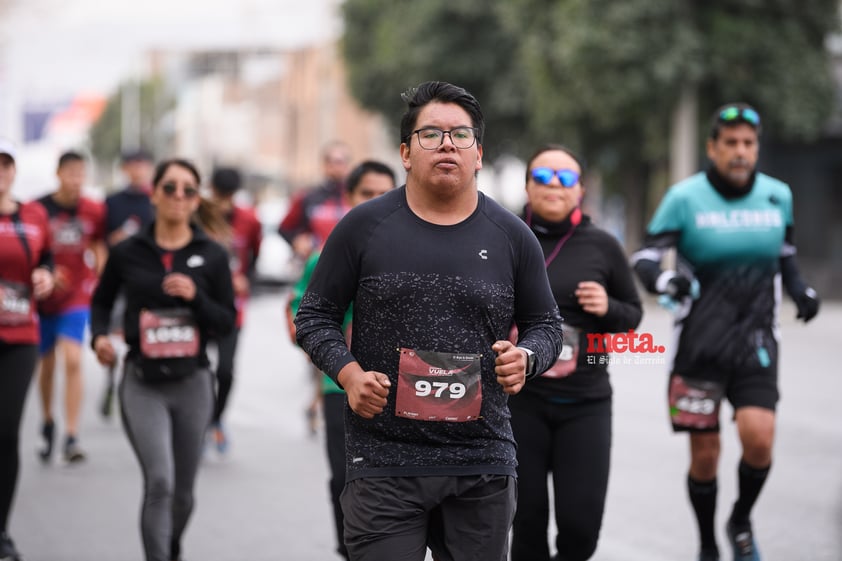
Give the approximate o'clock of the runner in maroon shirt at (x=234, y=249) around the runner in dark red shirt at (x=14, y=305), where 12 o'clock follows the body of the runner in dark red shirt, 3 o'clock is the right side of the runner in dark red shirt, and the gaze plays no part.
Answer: The runner in maroon shirt is roughly at 7 o'clock from the runner in dark red shirt.

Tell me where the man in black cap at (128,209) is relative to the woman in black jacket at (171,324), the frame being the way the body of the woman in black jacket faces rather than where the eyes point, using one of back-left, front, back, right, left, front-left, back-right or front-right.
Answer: back

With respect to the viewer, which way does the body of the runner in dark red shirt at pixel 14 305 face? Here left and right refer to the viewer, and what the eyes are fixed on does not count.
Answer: facing the viewer

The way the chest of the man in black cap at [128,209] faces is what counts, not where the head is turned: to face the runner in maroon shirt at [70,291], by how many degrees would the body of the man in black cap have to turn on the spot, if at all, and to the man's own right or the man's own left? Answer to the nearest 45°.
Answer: approximately 45° to the man's own right

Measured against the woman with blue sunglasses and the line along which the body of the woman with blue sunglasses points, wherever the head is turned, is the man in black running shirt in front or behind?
in front

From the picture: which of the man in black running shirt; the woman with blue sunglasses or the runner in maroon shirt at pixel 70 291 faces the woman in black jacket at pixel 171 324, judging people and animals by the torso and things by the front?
the runner in maroon shirt

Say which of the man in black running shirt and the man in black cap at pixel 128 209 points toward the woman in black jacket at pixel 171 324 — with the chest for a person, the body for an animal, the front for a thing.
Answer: the man in black cap

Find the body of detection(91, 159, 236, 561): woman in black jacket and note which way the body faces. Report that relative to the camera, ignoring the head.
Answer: toward the camera

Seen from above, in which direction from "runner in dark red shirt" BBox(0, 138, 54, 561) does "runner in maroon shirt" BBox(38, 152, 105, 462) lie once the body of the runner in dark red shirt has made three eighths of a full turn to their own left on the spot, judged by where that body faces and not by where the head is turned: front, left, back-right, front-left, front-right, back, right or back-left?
front-left

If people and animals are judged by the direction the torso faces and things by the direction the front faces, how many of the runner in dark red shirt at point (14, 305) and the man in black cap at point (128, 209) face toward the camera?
2

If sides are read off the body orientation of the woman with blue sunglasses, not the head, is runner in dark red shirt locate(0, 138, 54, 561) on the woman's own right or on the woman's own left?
on the woman's own right

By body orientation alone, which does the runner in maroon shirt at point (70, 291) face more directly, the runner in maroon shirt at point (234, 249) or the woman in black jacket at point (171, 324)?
the woman in black jacket
